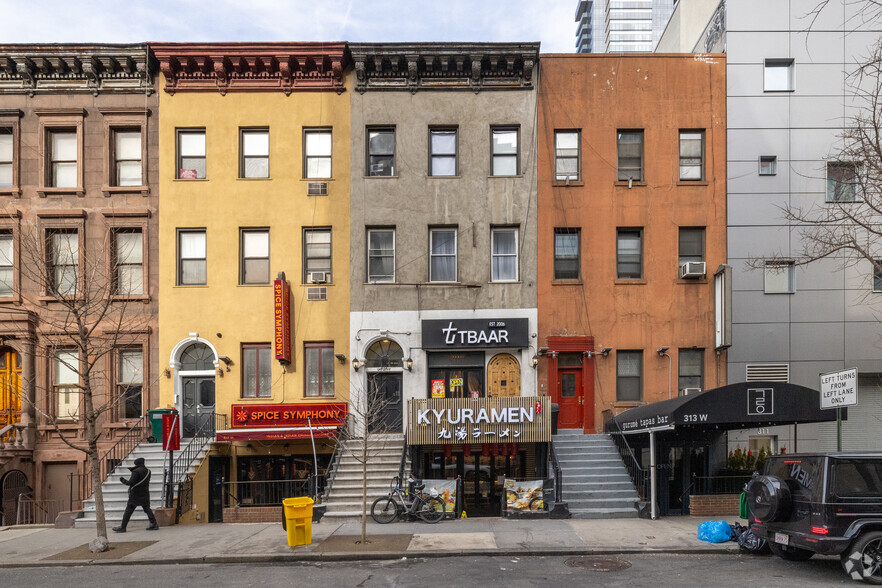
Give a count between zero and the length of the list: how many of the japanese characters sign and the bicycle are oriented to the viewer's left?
1

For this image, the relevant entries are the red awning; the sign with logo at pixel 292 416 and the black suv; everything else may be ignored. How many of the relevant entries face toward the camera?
2

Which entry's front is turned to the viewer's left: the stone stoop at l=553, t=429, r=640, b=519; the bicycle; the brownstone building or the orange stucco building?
the bicycle

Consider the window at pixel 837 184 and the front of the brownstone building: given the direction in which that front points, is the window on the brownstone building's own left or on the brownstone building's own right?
on the brownstone building's own left
